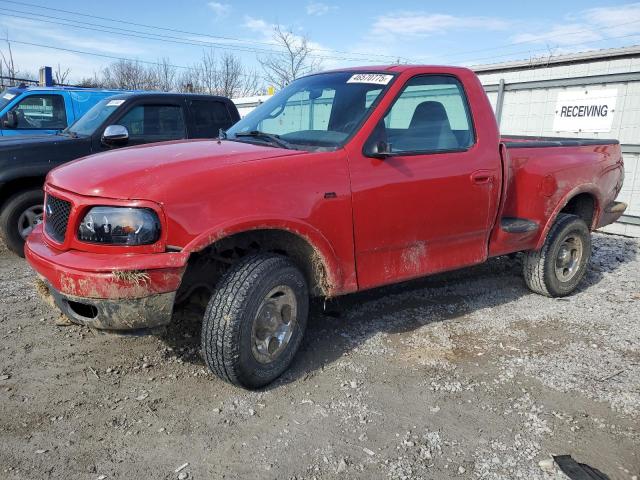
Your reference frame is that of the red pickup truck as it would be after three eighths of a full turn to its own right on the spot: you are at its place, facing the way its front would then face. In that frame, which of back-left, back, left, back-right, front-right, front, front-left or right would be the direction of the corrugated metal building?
front-right

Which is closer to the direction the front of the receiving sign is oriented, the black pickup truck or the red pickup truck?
the red pickup truck

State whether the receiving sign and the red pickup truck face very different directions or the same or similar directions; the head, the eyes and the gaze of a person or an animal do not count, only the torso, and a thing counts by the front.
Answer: same or similar directions

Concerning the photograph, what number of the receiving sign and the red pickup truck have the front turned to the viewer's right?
0

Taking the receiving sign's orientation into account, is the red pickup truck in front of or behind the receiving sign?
in front

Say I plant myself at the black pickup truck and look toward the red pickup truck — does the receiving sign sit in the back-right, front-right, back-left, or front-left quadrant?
front-left

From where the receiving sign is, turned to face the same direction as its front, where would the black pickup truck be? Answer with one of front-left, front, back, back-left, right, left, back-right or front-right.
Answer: front-right

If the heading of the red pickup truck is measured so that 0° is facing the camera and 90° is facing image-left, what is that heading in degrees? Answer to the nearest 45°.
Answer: approximately 45°

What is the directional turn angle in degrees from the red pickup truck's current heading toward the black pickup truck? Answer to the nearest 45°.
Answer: approximately 90° to its right

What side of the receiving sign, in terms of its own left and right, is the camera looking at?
front
